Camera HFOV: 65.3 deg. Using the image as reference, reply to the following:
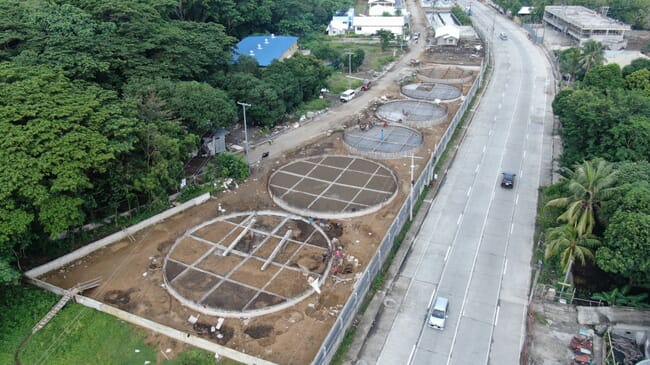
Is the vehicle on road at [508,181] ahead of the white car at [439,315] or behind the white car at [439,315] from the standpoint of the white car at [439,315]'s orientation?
behind

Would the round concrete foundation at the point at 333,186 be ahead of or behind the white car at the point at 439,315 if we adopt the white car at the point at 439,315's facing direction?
behind

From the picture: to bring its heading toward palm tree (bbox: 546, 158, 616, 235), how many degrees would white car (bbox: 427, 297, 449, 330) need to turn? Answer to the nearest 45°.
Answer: approximately 135° to its left

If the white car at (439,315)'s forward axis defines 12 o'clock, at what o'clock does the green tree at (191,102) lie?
The green tree is roughly at 4 o'clock from the white car.

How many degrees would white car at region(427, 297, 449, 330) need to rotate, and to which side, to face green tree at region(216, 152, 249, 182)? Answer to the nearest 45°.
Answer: approximately 135° to its right

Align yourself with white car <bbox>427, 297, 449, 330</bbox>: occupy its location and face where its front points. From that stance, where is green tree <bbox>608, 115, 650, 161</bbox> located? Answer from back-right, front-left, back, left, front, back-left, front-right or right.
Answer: back-left

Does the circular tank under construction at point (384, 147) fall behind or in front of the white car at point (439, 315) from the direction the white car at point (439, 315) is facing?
behind

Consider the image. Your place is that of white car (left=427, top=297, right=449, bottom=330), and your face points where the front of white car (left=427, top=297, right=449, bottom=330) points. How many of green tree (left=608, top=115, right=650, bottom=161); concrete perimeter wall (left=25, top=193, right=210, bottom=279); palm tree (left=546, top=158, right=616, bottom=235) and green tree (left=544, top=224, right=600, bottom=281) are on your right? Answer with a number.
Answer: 1

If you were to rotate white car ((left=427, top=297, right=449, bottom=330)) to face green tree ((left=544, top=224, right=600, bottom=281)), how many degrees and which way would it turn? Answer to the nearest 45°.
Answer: approximately 135° to its left

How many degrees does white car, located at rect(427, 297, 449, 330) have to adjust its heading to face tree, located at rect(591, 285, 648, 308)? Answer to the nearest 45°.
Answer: approximately 90° to its left

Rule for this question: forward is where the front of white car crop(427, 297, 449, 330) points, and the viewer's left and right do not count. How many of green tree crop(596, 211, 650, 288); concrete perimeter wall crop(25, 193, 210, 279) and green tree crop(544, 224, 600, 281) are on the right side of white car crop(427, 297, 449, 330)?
1

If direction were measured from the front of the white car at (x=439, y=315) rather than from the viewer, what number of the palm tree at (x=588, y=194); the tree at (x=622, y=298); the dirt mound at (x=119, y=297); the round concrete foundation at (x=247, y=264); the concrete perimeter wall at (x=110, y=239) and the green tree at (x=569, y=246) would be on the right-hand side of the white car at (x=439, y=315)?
3

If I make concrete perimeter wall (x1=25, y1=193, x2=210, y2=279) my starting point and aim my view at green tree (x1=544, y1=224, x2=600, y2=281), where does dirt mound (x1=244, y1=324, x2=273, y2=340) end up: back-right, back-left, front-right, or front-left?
front-right

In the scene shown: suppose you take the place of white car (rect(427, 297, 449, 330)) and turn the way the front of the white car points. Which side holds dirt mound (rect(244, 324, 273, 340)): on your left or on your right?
on your right

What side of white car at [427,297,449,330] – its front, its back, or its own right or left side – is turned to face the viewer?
front

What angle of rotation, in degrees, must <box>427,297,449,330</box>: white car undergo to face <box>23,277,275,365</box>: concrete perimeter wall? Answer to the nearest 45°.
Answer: approximately 90° to its right
